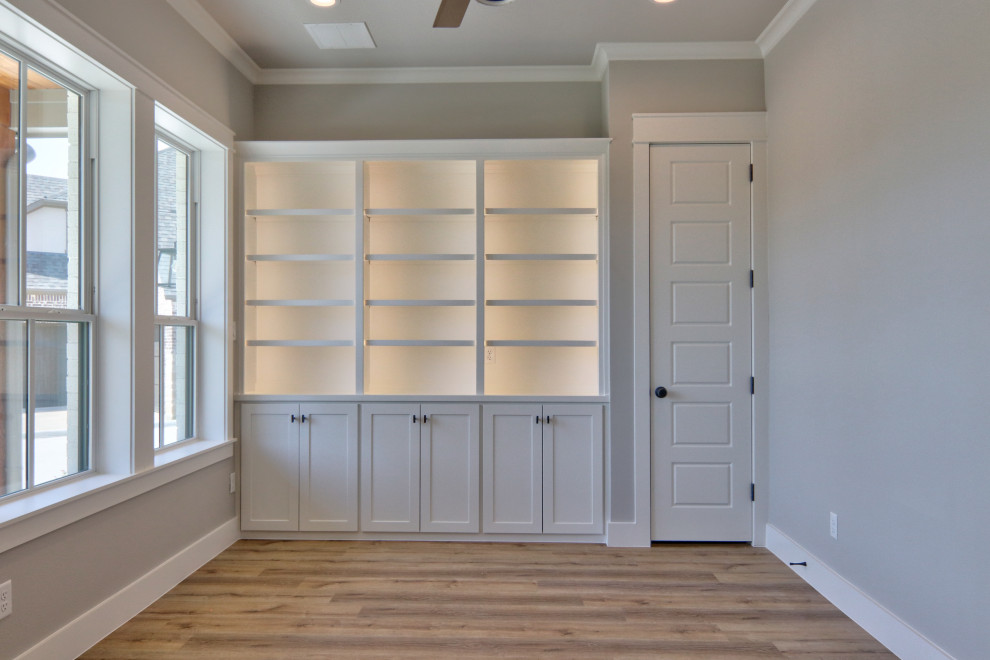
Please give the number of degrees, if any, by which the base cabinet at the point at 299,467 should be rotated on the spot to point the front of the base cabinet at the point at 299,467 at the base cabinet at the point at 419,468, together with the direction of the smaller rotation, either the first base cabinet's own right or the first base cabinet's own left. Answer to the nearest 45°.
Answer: approximately 90° to the first base cabinet's own left

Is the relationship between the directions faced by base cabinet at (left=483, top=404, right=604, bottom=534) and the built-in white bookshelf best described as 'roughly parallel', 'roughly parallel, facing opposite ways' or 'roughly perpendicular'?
roughly parallel

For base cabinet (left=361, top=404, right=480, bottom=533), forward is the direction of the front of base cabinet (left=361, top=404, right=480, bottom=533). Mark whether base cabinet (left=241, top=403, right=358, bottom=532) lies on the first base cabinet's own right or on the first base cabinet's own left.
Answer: on the first base cabinet's own right

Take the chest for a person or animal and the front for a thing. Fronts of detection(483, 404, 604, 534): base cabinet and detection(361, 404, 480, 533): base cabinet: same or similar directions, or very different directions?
same or similar directions

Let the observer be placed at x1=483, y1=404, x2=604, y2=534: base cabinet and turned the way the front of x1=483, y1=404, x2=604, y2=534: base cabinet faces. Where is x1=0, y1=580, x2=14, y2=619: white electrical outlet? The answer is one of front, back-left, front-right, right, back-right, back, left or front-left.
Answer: front-right

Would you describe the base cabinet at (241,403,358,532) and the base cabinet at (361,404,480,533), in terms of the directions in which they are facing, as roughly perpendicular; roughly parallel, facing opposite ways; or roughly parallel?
roughly parallel

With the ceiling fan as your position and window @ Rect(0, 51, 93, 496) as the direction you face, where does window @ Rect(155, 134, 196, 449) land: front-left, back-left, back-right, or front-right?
front-right

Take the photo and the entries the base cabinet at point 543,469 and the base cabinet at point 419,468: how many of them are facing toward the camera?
2

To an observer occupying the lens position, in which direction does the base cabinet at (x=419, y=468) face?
facing the viewer

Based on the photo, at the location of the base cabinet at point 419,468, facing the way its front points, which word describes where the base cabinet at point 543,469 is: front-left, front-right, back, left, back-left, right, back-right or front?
left

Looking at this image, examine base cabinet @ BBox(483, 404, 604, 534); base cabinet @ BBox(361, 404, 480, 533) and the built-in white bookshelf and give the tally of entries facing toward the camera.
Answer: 3

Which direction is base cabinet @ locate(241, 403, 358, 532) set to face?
toward the camera
